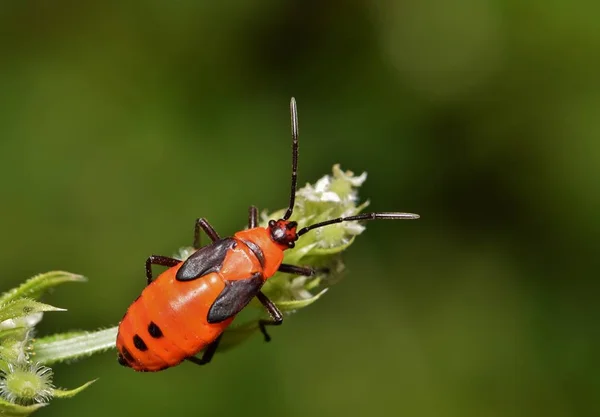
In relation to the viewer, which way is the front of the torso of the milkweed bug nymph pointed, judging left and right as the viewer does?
facing away from the viewer and to the right of the viewer
